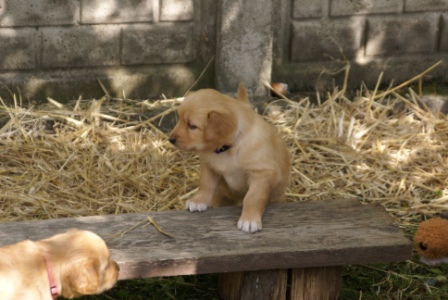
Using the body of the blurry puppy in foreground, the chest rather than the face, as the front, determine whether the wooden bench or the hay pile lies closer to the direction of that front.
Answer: the wooden bench

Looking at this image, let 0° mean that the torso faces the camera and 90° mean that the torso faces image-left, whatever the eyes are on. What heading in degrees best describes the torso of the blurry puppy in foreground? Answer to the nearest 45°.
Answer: approximately 270°

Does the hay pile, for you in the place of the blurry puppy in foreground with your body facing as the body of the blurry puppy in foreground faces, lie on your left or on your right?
on your left
